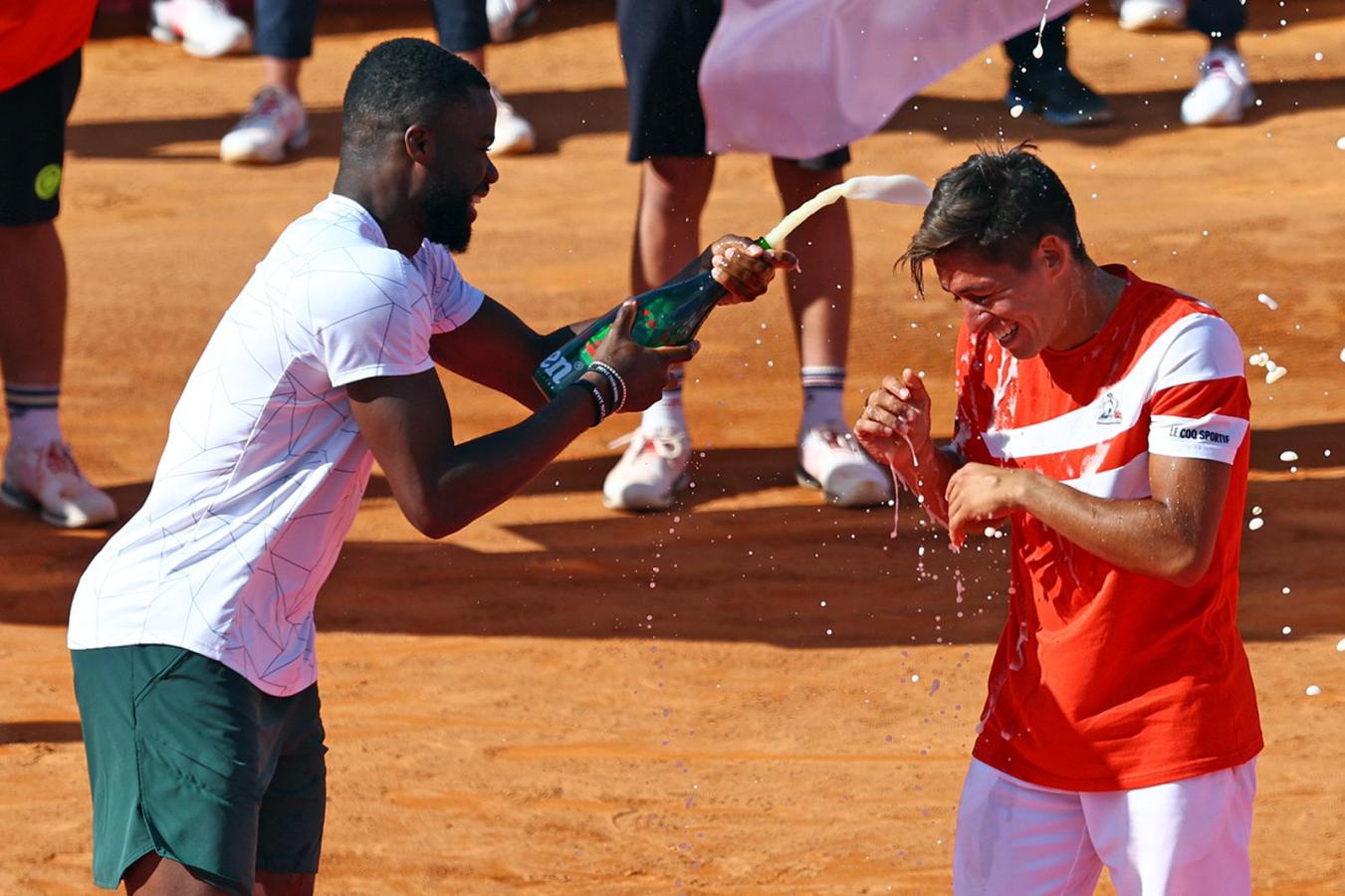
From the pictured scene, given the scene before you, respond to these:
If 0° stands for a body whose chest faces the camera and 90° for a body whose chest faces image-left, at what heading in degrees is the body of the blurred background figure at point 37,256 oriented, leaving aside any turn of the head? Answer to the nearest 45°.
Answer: approximately 315°

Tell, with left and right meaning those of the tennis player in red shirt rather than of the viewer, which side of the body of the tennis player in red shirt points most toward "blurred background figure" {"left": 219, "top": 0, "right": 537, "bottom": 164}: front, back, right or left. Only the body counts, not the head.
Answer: right

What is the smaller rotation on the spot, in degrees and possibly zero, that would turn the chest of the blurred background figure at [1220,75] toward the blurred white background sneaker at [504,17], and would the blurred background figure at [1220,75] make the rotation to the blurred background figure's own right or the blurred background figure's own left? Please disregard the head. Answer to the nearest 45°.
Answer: approximately 45° to the blurred background figure's own right

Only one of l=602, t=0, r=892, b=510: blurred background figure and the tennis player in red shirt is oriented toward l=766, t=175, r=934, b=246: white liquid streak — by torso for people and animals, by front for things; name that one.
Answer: the blurred background figure

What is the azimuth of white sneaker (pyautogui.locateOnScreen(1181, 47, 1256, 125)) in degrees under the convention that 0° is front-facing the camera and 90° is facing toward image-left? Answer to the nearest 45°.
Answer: approximately 45°

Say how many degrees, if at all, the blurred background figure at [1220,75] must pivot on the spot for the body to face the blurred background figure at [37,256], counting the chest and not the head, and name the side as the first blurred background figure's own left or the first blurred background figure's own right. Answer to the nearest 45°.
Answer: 0° — they already face them

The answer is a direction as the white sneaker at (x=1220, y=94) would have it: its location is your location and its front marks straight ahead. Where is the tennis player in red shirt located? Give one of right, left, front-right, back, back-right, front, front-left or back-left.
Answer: front-left

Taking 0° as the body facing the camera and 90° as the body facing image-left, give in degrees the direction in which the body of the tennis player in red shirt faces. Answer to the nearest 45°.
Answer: approximately 45°

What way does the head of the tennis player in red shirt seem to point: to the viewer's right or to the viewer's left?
to the viewer's left

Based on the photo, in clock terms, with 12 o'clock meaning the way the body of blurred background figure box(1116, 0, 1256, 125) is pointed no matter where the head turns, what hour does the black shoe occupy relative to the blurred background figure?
The black shoe is roughly at 1 o'clock from the blurred background figure.
